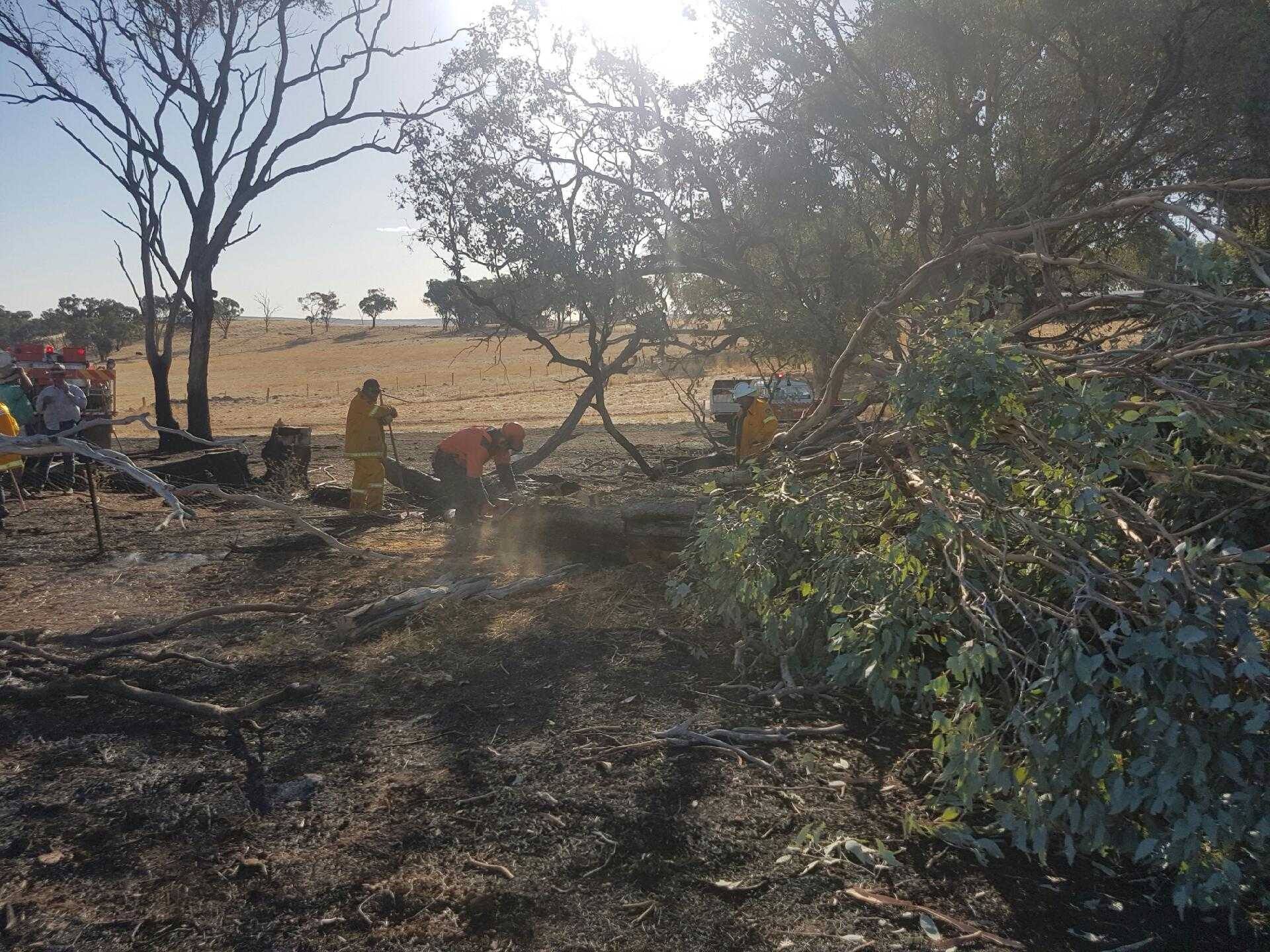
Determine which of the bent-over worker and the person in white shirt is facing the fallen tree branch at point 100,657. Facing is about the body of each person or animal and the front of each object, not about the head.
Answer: the person in white shirt

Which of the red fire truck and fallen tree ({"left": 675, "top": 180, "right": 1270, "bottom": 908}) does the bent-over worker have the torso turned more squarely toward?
the fallen tree

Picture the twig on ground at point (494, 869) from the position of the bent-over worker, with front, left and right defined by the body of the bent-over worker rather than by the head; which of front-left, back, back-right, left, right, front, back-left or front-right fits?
right

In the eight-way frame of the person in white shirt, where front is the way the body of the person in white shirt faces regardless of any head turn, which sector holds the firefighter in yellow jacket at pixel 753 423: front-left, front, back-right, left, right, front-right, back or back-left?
front-left

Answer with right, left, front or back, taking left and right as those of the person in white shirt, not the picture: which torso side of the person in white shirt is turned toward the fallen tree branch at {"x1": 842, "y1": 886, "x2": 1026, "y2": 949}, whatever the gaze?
front

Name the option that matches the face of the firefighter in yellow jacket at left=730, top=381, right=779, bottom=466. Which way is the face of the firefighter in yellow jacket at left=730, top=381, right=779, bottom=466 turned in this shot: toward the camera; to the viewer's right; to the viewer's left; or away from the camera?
to the viewer's left

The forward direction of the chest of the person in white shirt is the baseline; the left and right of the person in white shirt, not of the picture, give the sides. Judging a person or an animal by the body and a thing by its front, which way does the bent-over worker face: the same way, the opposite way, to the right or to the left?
to the left

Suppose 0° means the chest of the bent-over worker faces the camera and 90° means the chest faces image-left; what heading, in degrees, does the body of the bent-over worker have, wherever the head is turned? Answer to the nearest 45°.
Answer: approximately 270°

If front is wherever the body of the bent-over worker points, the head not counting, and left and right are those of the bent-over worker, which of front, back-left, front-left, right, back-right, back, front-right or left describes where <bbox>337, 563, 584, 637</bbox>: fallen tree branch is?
right

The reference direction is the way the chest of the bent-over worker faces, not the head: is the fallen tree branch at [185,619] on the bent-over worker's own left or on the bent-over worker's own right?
on the bent-over worker's own right

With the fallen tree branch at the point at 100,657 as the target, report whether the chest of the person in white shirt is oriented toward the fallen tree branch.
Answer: yes

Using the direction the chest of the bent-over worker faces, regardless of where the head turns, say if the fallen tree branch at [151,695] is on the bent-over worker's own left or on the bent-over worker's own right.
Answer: on the bent-over worker's own right

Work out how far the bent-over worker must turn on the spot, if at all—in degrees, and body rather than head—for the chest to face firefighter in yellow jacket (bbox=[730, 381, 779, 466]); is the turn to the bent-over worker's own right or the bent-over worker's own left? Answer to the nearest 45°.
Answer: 0° — they already face them

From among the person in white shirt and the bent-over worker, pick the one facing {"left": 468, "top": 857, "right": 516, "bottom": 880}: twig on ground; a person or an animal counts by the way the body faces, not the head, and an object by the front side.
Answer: the person in white shirt
